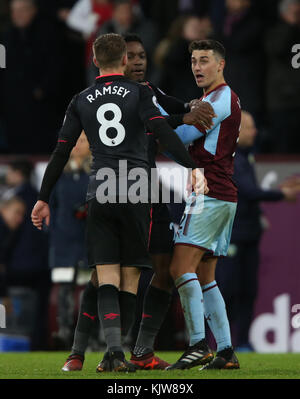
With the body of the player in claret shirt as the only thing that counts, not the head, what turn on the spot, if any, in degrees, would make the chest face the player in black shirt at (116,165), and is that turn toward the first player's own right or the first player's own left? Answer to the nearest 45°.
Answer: approximately 45° to the first player's own left

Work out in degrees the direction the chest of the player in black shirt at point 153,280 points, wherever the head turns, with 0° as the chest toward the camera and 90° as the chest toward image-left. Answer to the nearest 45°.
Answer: approximately 315°

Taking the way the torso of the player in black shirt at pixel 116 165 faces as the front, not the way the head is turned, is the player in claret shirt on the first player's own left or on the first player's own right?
on the first player's own right

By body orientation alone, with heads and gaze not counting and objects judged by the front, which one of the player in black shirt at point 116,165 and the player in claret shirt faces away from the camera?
the player in black shirt

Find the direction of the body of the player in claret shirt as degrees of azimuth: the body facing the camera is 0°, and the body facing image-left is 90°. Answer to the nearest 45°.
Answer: approximately 90°

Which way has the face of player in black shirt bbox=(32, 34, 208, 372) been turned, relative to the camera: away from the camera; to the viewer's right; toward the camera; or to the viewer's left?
away from the camera

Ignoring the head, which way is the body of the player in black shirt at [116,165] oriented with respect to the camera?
away from the camera
